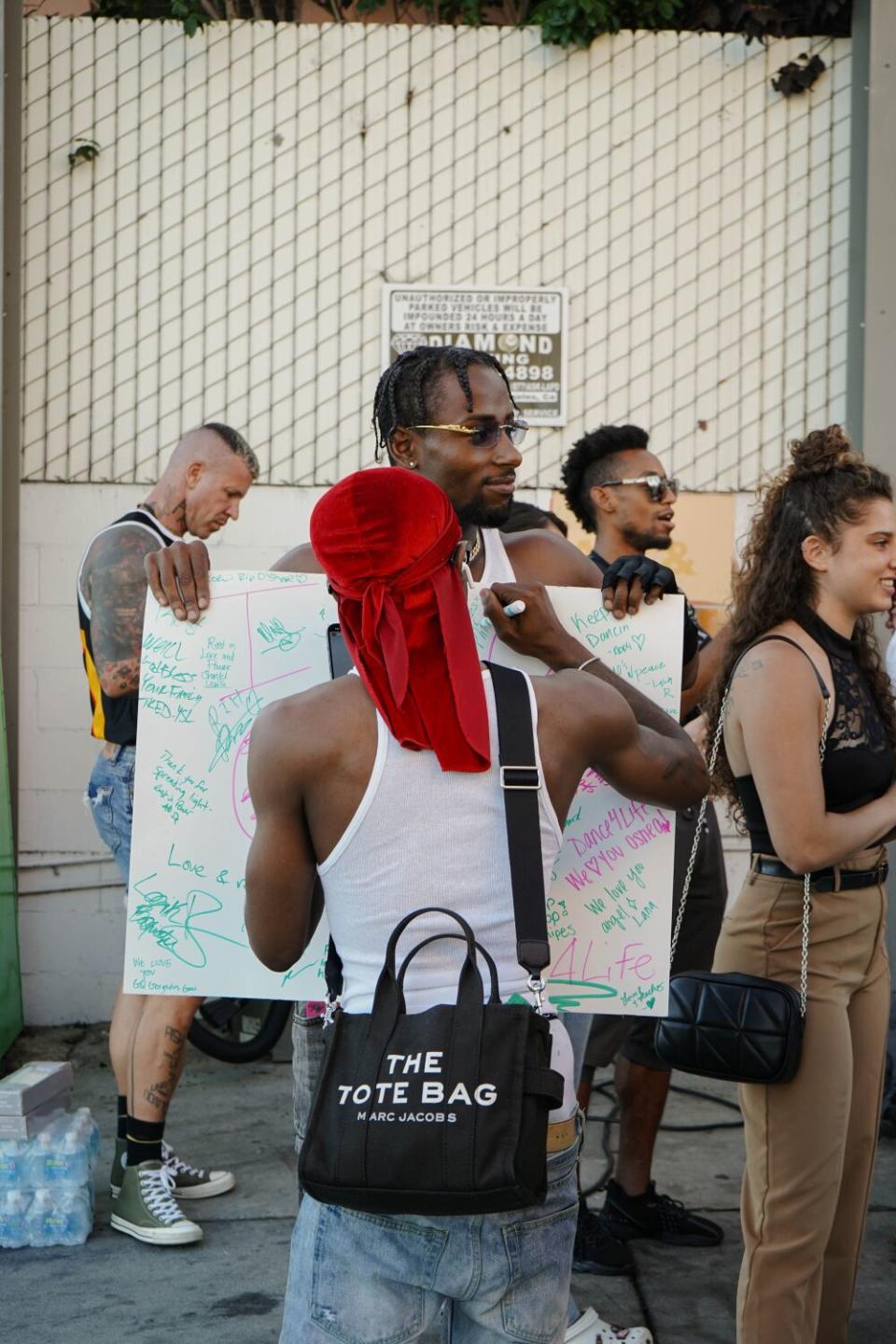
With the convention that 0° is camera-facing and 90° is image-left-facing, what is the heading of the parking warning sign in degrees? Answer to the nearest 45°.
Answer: approximately 0°

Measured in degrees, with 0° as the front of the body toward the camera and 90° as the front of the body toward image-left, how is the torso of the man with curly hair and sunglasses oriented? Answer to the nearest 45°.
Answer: approximately 270°

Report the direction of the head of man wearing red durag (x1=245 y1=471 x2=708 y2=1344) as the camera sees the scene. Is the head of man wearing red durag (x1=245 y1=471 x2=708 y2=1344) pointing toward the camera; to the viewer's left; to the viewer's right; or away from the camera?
away from the camera
